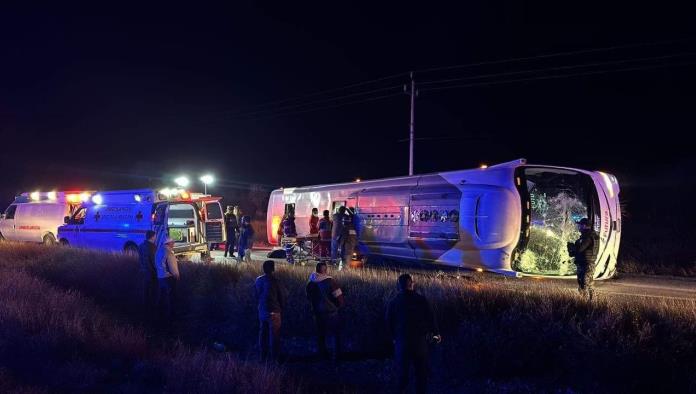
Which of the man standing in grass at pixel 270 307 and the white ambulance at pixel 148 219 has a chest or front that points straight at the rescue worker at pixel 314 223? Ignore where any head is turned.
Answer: the man standing in grass

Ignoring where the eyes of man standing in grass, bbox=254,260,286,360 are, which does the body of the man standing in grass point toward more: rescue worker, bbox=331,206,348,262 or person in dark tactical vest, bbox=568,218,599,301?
the rescue worker

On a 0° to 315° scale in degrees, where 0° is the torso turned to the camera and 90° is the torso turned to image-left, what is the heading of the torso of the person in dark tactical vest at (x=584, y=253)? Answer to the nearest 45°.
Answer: approximately 90°

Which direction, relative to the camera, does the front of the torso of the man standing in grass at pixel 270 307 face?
away from the camera

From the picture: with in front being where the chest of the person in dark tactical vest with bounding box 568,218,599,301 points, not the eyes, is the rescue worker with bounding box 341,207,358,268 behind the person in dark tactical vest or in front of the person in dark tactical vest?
in front

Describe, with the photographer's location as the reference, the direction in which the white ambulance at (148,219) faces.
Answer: facing away from the viewer and to the left of the viewer

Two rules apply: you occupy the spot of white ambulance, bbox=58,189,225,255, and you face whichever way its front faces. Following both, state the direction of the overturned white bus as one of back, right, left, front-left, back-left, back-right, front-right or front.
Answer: back

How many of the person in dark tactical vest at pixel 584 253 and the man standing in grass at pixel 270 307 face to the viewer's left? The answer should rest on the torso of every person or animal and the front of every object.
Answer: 1

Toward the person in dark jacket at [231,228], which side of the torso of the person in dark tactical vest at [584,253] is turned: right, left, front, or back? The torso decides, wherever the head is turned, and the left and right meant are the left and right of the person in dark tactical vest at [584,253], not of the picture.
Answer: front

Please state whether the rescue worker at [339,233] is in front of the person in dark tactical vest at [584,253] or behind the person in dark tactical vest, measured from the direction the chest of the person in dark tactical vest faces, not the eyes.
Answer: in front

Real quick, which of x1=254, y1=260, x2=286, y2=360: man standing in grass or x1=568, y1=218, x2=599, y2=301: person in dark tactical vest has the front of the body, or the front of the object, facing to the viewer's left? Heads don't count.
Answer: the person in dark tactical vest

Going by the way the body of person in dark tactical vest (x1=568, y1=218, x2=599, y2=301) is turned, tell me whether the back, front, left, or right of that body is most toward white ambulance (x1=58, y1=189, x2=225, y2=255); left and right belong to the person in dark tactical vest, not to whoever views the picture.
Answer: front

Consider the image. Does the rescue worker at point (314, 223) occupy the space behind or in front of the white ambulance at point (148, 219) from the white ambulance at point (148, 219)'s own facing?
behind

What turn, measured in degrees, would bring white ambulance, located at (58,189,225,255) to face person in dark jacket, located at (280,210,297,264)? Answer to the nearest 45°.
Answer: approximately 135° to its right

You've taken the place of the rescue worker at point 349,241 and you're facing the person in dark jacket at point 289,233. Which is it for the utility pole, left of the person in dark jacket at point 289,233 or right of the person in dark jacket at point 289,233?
right
